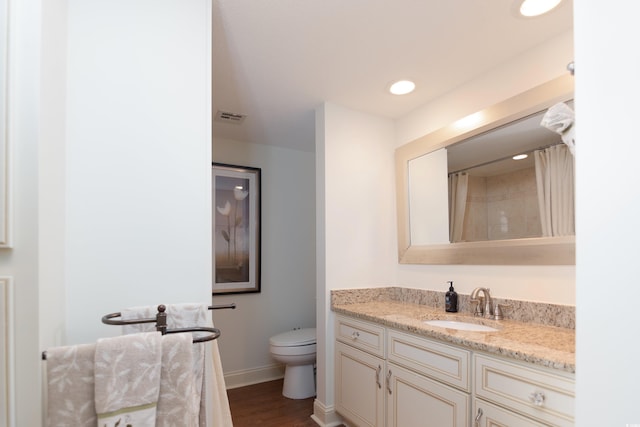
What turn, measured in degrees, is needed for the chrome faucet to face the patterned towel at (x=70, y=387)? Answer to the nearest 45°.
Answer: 0° — it already faces it

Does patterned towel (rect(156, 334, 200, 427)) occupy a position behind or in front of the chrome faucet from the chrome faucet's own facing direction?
in front

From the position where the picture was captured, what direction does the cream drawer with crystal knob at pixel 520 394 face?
facing the viewer and to the left of the viewer

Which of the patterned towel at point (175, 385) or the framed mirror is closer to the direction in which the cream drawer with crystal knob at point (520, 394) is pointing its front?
the patterned towel

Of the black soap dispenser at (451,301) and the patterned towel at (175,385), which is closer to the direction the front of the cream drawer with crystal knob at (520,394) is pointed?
the patterned towel
